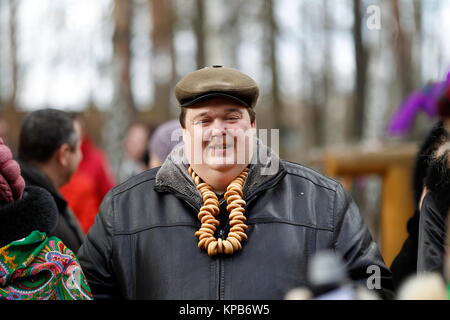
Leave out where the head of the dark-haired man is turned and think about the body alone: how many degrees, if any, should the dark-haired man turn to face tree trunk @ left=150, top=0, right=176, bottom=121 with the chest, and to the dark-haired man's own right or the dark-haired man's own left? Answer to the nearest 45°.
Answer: approximately 45° to the dark-haired man's own left

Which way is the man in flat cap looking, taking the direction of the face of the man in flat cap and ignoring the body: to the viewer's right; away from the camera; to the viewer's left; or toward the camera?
toward the camera

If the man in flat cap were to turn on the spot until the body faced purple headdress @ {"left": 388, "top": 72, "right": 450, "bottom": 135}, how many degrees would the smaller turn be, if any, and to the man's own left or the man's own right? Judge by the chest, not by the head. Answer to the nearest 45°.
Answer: approximately 135° to the man's own left

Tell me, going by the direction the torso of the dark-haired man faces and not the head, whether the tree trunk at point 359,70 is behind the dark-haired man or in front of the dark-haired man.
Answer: in front

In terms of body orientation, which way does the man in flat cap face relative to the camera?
toward the camera

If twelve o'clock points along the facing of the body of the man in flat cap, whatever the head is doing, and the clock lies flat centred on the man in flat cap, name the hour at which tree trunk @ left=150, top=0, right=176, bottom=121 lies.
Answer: The tree trunk is roughly at 6 o'clock from the man in flat cap.

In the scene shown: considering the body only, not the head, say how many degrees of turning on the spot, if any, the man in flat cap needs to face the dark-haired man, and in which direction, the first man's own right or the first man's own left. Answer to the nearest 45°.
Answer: approximately 135° to the first man's own right

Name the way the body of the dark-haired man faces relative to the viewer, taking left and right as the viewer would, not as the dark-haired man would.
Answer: facing away from the viewer and to the right of the viewer

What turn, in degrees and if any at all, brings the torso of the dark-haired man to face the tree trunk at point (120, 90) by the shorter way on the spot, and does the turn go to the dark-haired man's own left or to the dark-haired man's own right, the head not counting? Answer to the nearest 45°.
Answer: approximately 45° to the dark-haired man's own left

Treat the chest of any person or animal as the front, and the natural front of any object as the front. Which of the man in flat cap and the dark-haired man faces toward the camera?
the man in flat cap

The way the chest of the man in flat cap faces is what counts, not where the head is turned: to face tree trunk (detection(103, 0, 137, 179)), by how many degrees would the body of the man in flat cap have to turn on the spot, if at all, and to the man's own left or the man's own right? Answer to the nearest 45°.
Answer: approximately 180°

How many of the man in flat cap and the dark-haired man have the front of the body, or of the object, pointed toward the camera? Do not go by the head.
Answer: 1

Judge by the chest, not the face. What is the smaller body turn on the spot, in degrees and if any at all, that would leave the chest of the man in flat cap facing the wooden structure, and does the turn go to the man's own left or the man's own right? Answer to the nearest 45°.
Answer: approximately 180°

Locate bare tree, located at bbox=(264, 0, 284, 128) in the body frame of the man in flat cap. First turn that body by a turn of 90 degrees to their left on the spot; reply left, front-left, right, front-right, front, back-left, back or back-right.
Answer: left

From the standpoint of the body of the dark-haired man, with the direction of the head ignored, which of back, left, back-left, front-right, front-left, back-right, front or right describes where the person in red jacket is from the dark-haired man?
front-left

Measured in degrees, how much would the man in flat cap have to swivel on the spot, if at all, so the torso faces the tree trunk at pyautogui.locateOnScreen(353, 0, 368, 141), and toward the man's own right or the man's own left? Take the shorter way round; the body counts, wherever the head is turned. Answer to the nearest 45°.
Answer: approximately 180°
